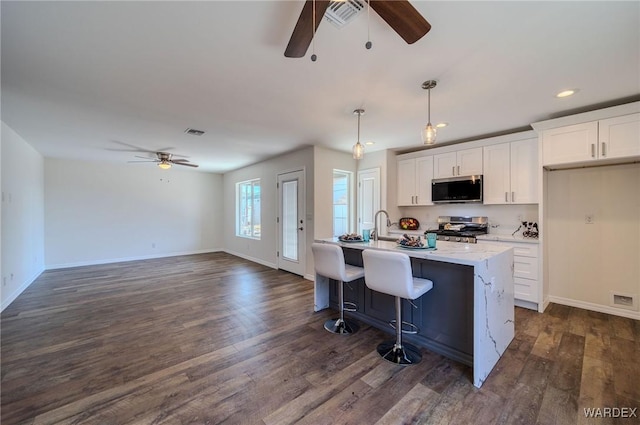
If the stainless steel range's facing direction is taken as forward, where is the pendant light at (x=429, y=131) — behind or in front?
in front

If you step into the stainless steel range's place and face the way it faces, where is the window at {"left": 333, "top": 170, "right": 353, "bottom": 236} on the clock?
The window is roughly at 3 o'clock from the stainless steel range.

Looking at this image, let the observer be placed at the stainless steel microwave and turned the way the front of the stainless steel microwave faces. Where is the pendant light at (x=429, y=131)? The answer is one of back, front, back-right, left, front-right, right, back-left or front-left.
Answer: front

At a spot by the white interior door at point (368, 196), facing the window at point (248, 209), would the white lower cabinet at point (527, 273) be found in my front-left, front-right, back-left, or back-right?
back-left

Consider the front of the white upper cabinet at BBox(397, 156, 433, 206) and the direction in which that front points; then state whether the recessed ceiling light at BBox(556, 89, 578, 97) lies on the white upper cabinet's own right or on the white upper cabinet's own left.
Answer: on the white upper cabinet's own left

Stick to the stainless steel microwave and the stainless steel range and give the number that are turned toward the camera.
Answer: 2

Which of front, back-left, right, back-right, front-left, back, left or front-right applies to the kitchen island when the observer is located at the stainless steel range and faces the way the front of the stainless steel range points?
front

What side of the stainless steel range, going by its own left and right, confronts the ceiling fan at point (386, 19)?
front

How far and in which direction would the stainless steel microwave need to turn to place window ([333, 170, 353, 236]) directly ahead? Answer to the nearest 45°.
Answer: approximately 90° to its right

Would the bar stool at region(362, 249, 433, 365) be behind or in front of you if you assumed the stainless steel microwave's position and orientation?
in front

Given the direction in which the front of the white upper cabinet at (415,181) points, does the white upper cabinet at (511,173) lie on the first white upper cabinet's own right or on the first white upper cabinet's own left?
on the first white upper cabinet's own left

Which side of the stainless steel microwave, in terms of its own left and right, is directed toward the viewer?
front

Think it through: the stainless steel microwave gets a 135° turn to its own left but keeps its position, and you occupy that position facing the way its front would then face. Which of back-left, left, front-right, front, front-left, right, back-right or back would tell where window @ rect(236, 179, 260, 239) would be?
back-left

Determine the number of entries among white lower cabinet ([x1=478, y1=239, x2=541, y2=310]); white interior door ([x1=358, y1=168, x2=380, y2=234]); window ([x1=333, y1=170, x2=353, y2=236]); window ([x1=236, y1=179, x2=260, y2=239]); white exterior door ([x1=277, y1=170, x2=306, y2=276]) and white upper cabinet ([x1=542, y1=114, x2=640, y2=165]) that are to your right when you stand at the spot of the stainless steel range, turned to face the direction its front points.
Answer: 4

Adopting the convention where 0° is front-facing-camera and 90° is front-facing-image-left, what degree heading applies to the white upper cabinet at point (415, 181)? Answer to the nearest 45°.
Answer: approximately 45°

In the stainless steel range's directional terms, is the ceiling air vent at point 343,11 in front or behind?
in front
